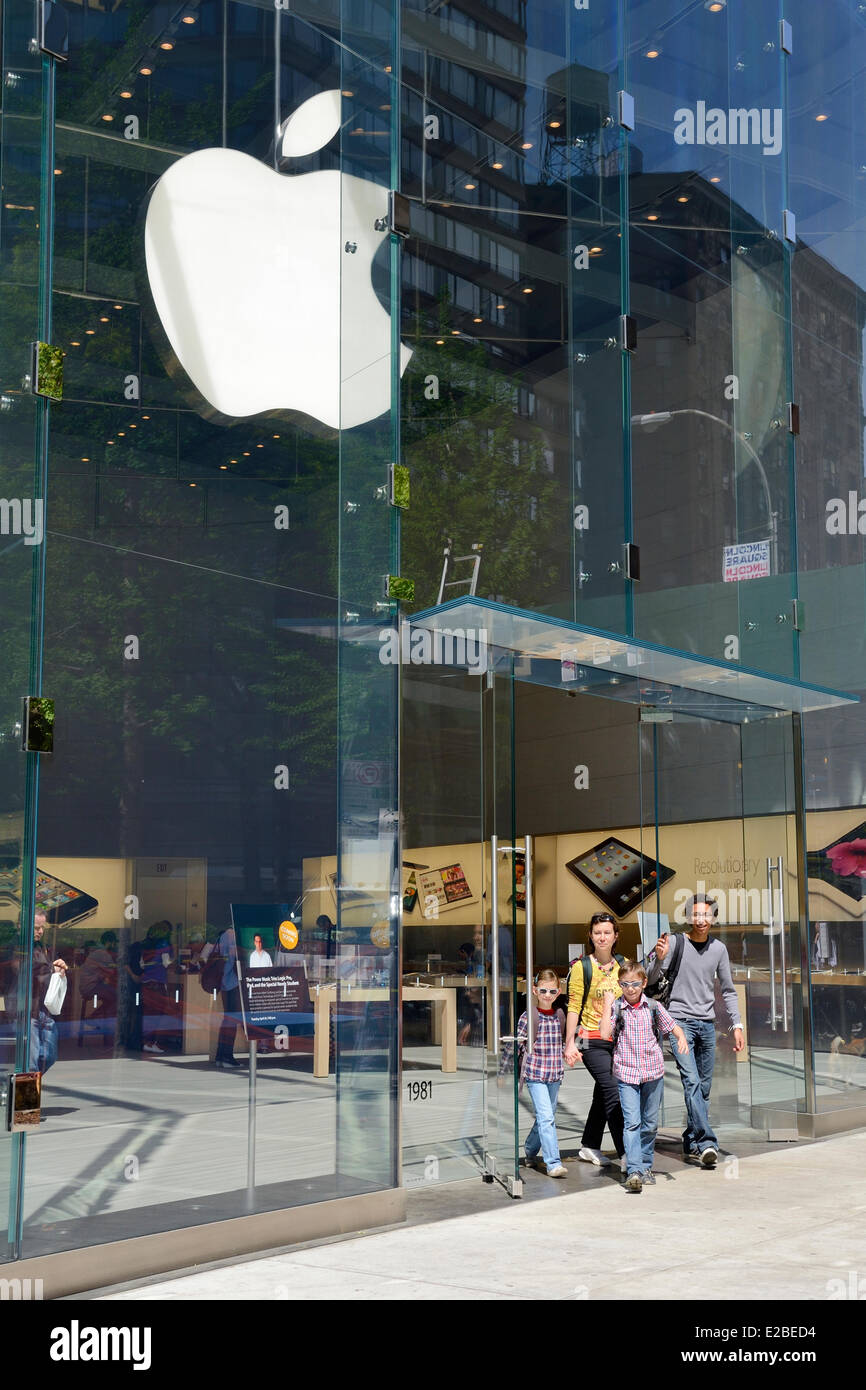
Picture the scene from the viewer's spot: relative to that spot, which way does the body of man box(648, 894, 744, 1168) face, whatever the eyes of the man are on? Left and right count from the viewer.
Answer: facing the viewer

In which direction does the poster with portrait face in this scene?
toward the camera

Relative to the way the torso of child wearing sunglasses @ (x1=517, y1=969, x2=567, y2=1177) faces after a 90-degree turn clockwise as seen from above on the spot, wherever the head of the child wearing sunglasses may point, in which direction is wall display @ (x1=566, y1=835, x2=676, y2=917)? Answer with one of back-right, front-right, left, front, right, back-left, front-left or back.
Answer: right

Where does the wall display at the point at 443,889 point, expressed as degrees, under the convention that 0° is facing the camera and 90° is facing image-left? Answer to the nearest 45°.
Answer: approximately 0°

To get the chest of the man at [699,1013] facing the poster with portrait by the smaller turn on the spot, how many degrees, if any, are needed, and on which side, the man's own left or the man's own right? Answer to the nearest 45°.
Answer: approximately 45° to the man's own right

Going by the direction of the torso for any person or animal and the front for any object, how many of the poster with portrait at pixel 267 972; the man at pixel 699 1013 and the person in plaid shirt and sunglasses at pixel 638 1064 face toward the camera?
3

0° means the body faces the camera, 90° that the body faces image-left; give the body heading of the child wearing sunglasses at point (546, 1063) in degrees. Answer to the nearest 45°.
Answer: approximately 0°

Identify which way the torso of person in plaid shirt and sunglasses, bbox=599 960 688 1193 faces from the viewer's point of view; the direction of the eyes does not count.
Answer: toward the camera
